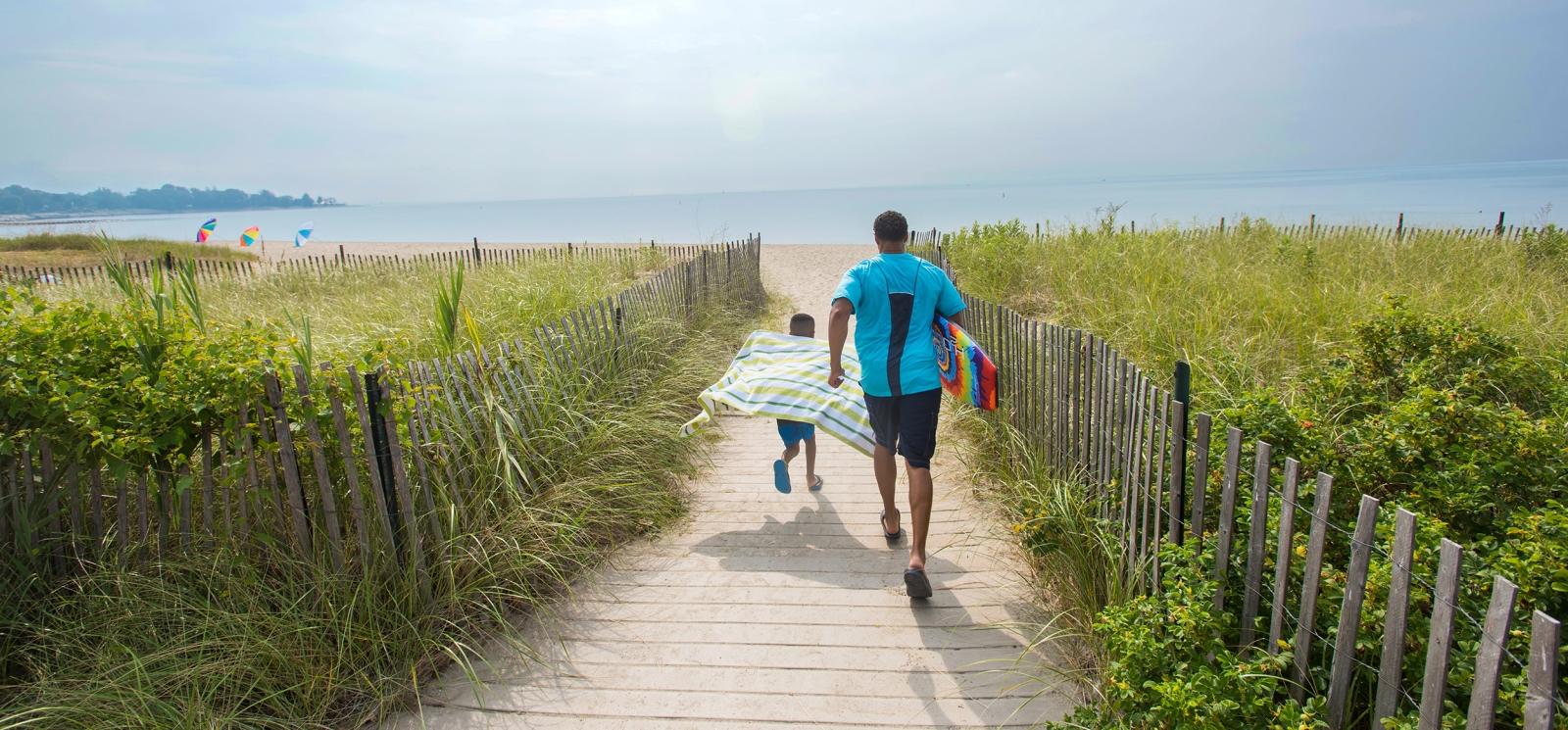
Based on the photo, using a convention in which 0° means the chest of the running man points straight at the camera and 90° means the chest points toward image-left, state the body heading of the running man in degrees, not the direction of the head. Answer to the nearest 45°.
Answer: approximately 180°

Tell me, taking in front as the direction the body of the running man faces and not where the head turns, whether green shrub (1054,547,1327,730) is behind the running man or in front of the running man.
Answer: behind

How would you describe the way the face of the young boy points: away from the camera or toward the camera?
away from the camera

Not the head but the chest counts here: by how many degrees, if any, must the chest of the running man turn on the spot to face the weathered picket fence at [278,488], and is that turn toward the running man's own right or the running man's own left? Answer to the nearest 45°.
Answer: approximately 135° to the running man's own left

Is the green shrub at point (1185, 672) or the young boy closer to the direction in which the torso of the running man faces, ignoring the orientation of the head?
the young boy

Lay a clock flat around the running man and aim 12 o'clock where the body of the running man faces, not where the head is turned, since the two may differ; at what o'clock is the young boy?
The young boy is roughly at 11 o'clock from the running man.

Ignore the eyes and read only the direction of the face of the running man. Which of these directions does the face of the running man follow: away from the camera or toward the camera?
away from the camera
